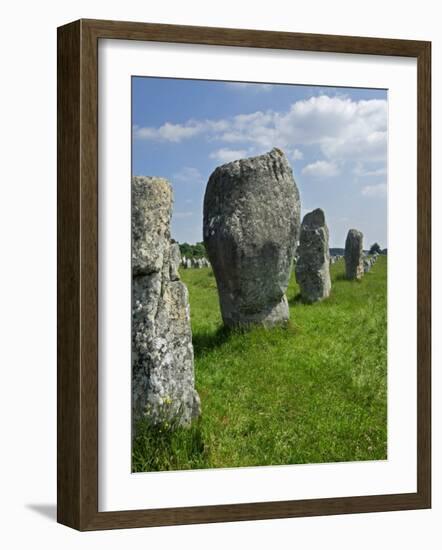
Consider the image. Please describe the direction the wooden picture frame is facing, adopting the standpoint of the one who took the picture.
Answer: facing the viewer and to the right of the viewer
